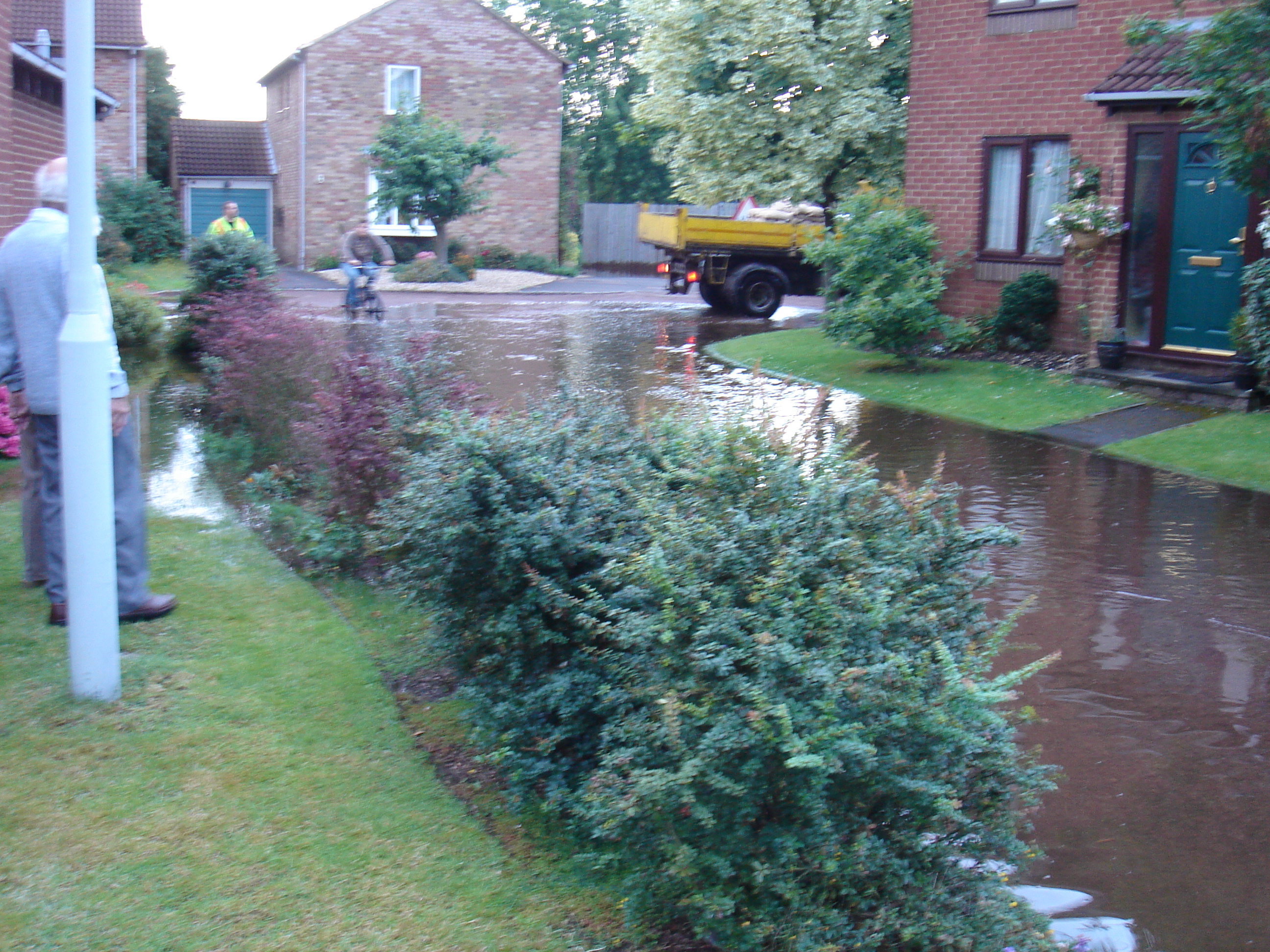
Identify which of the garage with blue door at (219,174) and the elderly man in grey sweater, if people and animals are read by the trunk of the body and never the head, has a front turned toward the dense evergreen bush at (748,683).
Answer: the garage with blue door

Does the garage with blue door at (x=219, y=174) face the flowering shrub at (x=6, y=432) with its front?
yes

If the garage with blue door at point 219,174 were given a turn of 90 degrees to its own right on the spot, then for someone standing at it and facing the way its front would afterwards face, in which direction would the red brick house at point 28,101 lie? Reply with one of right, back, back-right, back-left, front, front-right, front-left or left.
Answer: left

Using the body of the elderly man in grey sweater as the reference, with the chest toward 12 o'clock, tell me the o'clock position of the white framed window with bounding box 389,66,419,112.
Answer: The white framed window is roughly at 11 o'clock from the elderly man in grey sweater.

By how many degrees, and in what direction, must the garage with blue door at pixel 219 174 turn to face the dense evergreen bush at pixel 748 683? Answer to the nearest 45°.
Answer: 0° — it already faces it

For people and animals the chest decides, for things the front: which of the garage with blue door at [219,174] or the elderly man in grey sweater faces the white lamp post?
the garage with blue door

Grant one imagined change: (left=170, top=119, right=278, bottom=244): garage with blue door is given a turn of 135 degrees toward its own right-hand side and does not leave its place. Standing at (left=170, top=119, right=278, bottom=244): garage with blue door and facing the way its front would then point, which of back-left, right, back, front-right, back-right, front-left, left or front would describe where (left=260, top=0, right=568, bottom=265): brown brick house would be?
back

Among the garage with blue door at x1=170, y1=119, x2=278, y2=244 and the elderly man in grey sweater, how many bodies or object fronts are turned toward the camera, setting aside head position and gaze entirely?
1

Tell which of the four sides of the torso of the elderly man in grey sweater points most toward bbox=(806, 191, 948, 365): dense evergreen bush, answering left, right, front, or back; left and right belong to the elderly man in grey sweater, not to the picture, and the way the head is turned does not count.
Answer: front

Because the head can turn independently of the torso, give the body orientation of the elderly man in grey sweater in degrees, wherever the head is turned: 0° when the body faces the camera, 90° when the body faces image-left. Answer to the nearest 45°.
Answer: approximately 225°

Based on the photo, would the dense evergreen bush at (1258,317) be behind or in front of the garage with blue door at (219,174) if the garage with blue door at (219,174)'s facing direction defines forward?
in front

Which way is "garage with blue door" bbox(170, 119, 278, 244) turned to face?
toward the camera

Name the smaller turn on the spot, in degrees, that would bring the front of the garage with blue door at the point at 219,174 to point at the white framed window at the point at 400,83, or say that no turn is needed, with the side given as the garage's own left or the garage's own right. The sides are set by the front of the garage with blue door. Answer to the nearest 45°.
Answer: approximately 45° to the garage's own left
